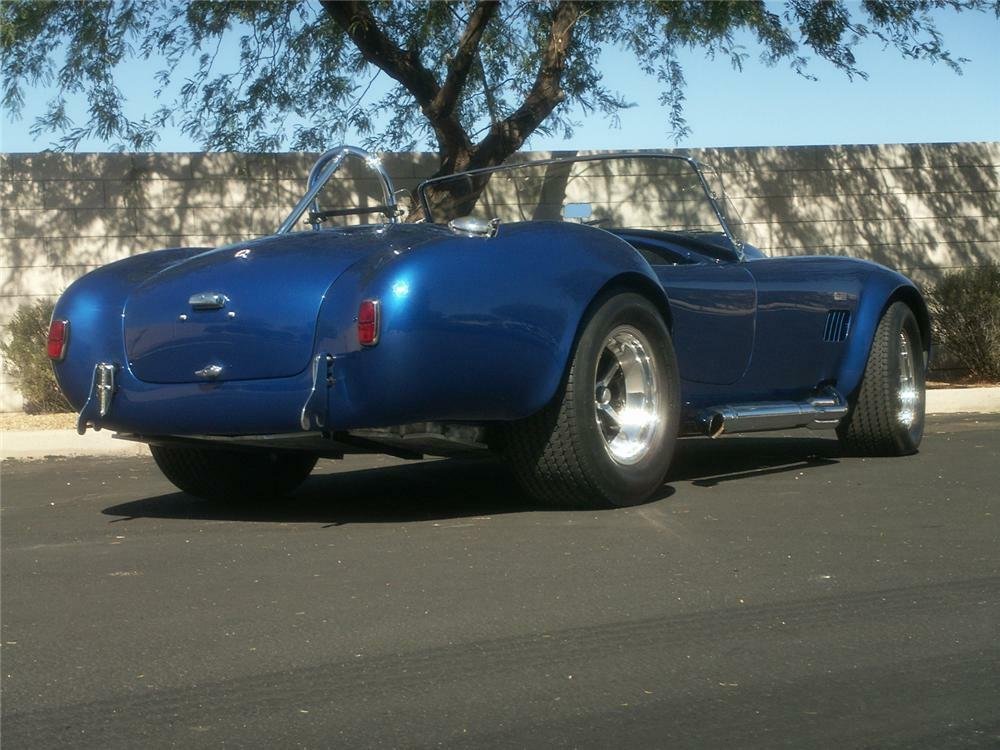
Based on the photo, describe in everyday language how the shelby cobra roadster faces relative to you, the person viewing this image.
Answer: facing away from the viewer and to the right of the viewer
